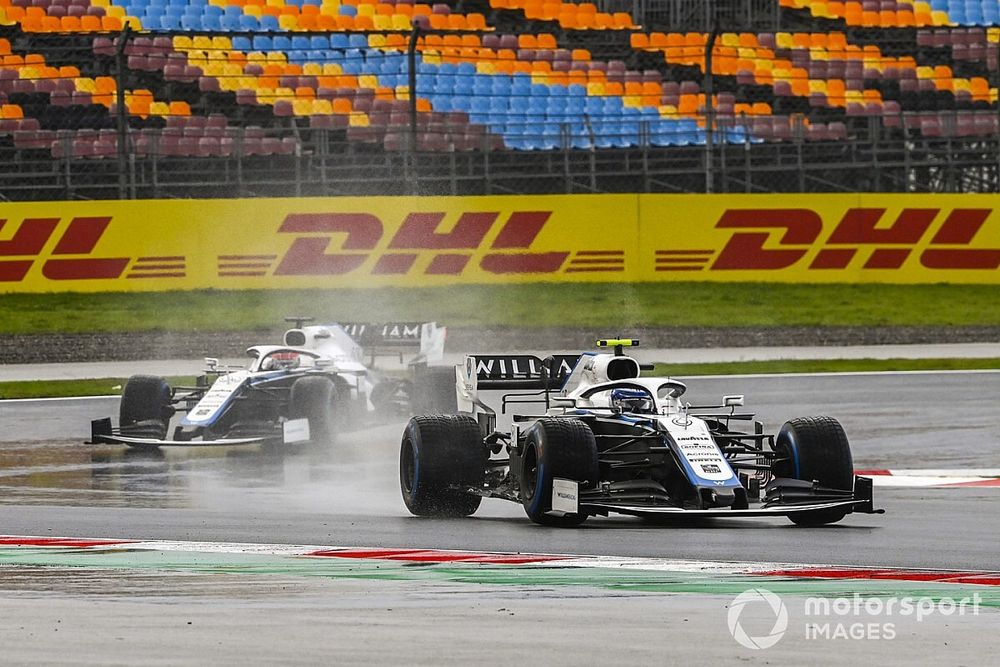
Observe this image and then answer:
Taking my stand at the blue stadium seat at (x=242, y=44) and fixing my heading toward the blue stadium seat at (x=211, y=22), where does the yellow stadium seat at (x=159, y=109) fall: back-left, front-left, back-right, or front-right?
back-left

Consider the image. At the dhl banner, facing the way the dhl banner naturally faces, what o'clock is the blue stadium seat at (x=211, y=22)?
The blue stadium seat is roughly at 5 o'clock from the dhl banner.

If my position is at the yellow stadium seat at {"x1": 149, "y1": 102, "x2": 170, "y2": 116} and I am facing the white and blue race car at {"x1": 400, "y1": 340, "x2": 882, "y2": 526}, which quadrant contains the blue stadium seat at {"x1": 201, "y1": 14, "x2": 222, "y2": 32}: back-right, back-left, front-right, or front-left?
back-left

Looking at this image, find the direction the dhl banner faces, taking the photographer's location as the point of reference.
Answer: facing the viewer

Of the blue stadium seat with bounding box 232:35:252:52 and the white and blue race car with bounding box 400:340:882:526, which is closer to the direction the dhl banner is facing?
the white and blue race car

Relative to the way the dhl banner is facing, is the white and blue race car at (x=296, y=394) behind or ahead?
ahead

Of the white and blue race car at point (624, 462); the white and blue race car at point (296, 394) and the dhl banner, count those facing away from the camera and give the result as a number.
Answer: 0

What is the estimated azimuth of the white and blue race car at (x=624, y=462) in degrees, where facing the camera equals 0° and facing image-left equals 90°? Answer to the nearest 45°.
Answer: approximately 315°

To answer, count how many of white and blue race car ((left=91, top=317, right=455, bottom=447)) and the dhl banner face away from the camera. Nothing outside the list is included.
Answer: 0

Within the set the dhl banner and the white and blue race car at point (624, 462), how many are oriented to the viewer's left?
0

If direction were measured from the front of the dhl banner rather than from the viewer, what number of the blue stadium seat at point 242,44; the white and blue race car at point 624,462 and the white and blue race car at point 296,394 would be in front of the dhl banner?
2

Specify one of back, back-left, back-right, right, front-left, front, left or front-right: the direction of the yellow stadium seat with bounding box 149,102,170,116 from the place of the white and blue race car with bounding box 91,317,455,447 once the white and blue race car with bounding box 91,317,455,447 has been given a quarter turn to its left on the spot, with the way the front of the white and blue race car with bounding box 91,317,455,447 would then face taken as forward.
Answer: back-left

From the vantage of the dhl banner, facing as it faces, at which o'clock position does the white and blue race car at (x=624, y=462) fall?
The white and blue race car is roughly at 12 o'clock from the dhl banner.

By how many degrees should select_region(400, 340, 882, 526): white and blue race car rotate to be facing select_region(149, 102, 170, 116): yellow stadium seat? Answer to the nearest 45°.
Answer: approximately 180°

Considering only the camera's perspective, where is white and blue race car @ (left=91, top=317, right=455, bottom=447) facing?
facing the viewer and to the left of the viewer

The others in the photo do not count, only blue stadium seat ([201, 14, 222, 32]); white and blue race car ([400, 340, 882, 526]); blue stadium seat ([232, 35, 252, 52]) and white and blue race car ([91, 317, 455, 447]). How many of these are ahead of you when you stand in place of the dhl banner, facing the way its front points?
2
